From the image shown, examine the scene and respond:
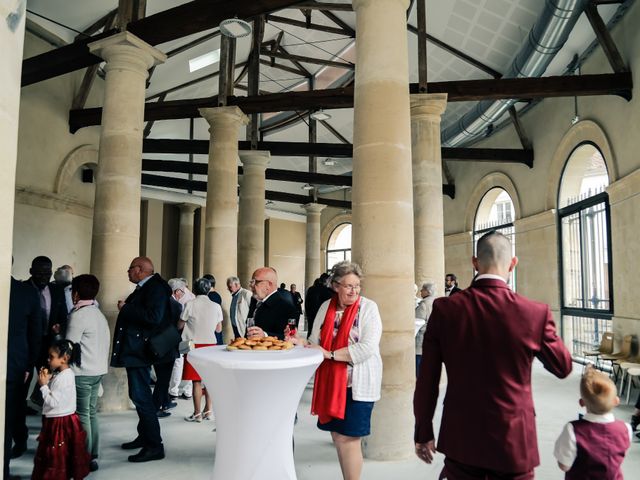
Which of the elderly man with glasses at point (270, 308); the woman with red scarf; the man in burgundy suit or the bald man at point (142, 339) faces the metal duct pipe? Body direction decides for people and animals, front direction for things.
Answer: the man in burgundy suit

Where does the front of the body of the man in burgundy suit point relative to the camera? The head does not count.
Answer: away from the camera

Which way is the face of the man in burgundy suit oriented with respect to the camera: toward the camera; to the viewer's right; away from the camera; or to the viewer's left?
away from the camera

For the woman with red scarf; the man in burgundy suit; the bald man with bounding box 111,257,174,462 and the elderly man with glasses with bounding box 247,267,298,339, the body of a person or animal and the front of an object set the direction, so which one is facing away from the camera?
the man in burgundy suit

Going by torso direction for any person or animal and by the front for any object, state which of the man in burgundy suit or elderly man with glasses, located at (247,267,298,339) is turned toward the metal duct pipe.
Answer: the man in burgundy suit

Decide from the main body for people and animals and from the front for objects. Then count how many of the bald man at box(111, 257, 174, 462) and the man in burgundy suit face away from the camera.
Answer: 1

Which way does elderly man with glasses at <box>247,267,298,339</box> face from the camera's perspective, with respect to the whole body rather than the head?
to the viewer's left

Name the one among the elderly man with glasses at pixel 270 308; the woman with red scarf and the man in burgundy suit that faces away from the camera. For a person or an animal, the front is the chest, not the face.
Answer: the man in burgundy suit

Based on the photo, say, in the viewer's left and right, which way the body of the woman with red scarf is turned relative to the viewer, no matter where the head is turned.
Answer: facing the viewer and to the left of the viewer

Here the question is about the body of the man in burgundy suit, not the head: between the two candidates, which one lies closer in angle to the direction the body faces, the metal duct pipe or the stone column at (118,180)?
the metal duct pipe

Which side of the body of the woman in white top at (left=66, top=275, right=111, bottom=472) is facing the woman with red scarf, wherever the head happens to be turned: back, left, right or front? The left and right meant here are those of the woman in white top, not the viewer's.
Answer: back

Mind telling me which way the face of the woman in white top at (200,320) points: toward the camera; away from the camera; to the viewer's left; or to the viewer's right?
away from the camera
